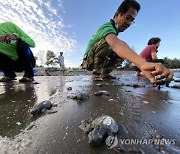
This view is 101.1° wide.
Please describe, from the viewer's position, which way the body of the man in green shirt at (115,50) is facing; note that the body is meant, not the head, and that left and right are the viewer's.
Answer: facing to the right of the viewer

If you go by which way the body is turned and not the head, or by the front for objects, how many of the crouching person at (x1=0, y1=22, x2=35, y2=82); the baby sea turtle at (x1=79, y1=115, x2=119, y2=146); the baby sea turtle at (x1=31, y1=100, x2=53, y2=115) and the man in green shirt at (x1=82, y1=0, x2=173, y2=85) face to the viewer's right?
1

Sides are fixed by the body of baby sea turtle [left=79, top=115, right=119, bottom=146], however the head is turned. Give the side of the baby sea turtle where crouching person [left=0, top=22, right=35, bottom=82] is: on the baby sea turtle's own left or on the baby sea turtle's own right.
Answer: on the baby sea turtle's own right

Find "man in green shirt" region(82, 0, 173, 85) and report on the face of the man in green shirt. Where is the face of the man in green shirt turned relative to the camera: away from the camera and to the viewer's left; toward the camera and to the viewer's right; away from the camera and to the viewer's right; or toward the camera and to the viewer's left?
toward the camera and to the viewer's right
